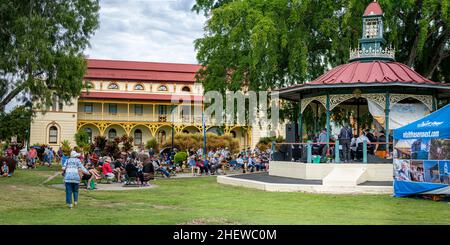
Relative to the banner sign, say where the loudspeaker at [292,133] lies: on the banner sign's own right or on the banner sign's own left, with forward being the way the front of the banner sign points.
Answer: on the banner sign's own right

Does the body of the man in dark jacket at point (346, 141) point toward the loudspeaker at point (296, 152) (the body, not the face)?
no

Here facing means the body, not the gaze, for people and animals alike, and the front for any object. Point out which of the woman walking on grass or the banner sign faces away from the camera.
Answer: the woman walking on grass

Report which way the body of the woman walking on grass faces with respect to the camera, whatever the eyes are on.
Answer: away from the camera

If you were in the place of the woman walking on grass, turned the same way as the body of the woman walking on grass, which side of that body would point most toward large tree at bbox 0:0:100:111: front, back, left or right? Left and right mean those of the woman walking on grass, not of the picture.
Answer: front

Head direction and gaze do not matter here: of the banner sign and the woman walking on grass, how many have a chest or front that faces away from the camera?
1

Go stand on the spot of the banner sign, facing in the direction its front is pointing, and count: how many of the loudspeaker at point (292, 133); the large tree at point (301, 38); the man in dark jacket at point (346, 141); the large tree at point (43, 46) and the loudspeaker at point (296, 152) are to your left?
0

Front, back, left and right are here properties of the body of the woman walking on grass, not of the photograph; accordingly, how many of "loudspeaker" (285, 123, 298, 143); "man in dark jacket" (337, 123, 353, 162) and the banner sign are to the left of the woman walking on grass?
0
